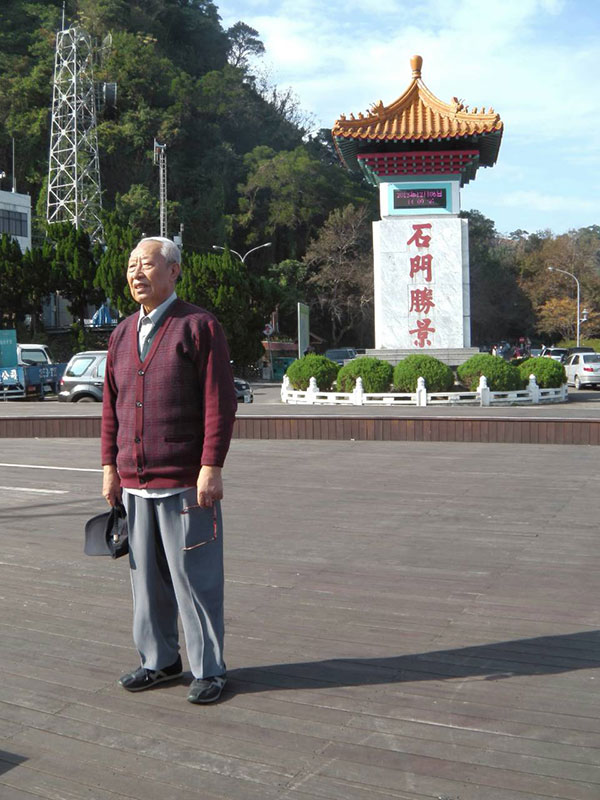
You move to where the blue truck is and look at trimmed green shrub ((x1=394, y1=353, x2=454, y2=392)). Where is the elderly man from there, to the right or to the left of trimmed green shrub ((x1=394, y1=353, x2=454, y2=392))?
right

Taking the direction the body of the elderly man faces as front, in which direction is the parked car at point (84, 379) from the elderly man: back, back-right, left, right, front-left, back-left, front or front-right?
back-right

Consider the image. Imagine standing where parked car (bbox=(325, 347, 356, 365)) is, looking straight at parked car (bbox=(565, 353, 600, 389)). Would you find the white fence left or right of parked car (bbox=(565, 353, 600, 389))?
right

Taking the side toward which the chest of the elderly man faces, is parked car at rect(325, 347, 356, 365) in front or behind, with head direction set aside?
behind

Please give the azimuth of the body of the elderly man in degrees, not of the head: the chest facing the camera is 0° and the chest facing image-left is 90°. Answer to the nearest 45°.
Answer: approximately 45°

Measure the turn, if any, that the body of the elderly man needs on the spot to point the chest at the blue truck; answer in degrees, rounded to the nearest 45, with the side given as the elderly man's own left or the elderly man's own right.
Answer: approximately 135° to the elderly man's own right

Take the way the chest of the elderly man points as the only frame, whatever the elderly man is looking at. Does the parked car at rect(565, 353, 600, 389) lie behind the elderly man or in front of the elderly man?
behind

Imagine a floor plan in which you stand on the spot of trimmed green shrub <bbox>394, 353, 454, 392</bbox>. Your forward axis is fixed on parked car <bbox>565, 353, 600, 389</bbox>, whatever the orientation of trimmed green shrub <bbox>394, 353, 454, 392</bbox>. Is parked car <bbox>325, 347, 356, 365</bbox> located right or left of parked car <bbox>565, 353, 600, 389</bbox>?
left

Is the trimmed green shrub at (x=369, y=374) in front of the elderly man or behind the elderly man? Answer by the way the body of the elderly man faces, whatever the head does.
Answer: behind

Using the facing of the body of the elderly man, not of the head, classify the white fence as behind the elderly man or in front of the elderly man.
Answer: behind

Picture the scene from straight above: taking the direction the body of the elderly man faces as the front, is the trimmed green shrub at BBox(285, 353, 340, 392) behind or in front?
behind
